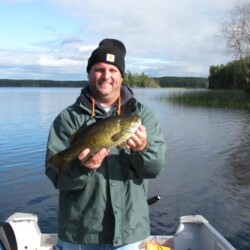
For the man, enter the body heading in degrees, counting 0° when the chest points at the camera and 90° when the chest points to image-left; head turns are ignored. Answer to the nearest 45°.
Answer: approximately 0°
